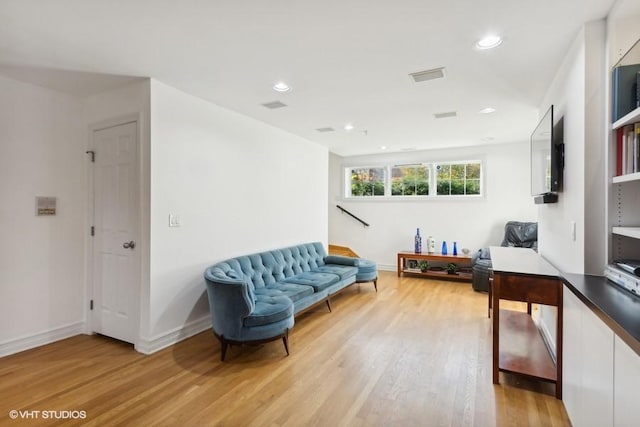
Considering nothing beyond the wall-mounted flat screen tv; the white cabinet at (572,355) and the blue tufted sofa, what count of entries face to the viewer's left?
2

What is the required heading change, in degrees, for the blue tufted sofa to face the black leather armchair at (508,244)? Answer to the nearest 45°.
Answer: approximately 45° to its left

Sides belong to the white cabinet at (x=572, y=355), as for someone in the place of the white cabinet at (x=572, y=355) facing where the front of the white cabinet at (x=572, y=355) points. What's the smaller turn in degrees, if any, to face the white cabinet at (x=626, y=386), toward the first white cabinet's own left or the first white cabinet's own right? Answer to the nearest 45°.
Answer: approximately 90° to the first white cabinet's own left

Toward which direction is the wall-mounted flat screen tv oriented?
to the viewer's left

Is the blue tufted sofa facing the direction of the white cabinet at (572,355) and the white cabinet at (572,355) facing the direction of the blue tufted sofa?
yes

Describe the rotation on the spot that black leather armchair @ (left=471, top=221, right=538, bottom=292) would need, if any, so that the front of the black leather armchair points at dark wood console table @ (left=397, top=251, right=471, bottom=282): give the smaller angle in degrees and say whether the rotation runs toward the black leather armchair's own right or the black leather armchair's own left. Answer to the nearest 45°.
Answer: approximately 45° to the black leather armchair's own right

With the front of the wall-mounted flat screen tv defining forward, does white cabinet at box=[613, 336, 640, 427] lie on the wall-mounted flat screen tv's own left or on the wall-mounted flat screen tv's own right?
on the wall-mounted flat screen tv's own left

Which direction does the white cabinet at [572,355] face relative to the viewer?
to the viewer's left

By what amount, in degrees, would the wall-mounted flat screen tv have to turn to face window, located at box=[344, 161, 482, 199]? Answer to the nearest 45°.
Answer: approximately 45° to its right
